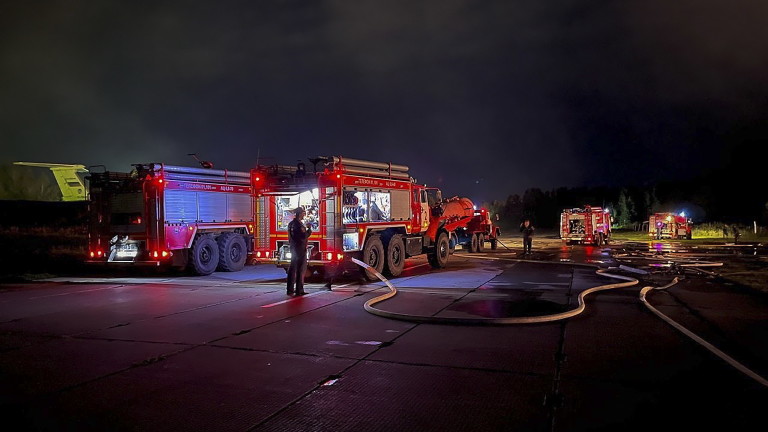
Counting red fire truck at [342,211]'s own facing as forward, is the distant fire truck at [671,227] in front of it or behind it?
in front

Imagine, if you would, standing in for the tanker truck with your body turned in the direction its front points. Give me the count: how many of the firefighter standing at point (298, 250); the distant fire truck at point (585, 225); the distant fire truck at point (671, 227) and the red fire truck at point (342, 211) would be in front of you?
2

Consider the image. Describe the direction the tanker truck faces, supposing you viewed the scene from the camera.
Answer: facing away from the viewer and to the right of the viewer

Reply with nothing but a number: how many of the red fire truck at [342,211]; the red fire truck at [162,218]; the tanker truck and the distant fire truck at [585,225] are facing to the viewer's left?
0

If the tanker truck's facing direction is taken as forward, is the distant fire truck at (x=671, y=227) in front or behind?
in front

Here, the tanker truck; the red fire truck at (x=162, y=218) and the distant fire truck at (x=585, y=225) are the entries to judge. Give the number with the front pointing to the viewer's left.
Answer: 0

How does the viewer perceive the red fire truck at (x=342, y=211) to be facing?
facing away from the viewer and to the right of the viewer

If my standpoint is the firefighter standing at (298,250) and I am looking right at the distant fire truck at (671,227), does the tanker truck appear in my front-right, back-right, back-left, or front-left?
front-left

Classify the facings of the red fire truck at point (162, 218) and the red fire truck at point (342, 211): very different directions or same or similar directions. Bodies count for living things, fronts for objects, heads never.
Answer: same or similar directions

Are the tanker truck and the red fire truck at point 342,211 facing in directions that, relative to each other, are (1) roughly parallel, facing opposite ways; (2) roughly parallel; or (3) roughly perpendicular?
roughly parallel

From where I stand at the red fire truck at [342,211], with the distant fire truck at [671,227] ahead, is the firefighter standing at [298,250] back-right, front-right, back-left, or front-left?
back-right

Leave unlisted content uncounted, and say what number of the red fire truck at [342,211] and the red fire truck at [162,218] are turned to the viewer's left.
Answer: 0
